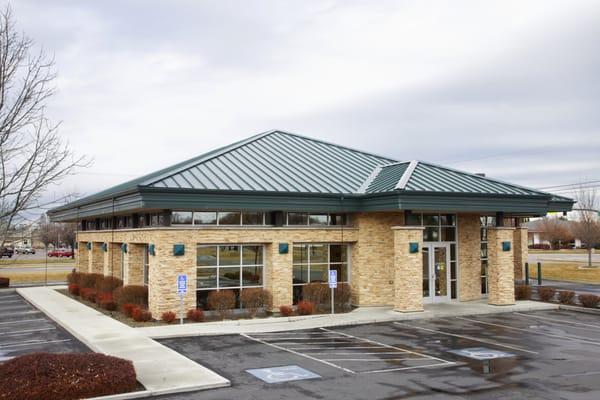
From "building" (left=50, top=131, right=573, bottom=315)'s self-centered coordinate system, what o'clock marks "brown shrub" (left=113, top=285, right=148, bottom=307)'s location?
The brown shrub is roughly at 3 o'clock from the building.

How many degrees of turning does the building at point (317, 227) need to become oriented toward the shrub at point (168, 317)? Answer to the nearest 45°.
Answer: approximately 45° to its right

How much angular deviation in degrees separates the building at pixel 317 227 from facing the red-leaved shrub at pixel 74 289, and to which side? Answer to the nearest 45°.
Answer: approximately 135° to its right

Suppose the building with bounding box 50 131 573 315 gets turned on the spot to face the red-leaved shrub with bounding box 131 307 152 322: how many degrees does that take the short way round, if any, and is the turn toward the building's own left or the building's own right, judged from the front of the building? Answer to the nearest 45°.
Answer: approximately 45° to the building's own right

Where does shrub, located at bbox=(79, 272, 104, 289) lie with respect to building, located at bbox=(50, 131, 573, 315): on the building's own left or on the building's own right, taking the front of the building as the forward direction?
on the building's own right

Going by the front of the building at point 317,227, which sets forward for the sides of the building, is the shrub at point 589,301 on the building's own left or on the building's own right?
on the building's own left

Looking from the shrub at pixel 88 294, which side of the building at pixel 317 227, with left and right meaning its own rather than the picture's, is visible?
right

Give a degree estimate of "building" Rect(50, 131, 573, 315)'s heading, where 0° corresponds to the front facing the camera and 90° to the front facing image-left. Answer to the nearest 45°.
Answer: approximately 0°

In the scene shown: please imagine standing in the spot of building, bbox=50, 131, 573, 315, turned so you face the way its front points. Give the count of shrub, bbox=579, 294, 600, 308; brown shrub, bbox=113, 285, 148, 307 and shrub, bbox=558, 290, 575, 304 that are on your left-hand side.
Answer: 2

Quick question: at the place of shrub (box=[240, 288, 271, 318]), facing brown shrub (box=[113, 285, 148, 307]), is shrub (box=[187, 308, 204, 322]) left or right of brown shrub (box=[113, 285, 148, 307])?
left

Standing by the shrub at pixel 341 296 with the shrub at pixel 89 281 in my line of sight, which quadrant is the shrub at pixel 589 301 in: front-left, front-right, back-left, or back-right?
back-right

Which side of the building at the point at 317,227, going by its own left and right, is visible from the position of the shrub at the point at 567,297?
left
